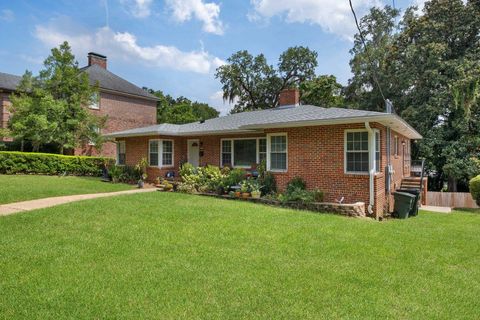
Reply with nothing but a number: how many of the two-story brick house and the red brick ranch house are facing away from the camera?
0

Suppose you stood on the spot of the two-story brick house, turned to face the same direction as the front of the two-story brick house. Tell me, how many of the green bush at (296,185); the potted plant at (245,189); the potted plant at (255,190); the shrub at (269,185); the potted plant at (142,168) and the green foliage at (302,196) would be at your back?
0

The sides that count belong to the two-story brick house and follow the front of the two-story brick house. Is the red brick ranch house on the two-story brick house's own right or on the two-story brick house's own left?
on the two-story brick house's own left

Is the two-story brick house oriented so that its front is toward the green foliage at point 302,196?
no

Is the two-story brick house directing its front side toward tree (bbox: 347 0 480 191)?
no

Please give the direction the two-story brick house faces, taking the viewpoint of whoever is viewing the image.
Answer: facing the viewer and to the left of the viewer

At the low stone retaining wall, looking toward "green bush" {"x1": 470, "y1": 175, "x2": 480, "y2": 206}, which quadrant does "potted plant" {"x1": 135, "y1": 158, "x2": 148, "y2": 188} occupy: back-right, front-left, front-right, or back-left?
back-left

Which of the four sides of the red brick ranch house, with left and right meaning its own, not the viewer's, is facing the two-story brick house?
right

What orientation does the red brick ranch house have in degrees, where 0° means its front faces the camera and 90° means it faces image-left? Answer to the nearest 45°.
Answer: approximately 45°

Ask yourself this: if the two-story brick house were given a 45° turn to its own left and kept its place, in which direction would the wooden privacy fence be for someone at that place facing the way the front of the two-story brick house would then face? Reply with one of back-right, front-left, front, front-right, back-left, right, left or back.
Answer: front-left

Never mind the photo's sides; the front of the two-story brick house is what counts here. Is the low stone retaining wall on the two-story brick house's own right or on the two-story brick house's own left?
on the two-story brick house's own left

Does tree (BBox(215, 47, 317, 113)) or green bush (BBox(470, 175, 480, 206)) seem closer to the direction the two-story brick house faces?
the green bush

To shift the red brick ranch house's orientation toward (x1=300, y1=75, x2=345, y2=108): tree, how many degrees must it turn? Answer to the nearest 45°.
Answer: approximately 135° to its right

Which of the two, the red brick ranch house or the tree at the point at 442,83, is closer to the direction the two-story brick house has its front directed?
the red brick ranch house

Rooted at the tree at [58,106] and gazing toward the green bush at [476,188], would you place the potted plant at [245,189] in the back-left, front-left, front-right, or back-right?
front-right

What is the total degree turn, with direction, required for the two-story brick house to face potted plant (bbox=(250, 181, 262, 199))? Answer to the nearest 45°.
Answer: approximately 45° to its left

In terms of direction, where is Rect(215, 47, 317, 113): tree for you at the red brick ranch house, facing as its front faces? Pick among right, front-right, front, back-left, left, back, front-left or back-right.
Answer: back-right

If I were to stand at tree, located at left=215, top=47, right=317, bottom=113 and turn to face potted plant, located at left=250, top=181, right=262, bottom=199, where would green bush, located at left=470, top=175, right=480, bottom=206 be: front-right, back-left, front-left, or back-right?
front-left

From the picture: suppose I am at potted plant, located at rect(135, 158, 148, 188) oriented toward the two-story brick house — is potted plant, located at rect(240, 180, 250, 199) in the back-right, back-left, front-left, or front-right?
back-right

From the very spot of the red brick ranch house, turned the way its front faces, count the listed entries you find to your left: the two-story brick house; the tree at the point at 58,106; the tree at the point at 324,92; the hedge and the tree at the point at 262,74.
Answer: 0
